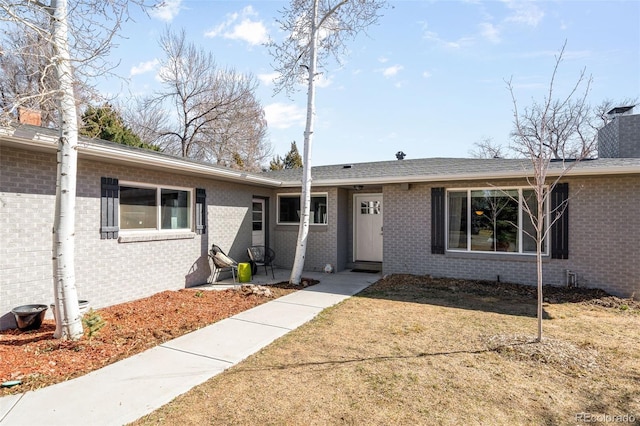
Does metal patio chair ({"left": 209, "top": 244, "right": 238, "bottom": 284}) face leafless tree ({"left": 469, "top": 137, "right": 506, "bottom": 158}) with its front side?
no

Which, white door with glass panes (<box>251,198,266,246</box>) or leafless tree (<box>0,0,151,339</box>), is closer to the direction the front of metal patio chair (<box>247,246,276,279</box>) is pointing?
the leafless tree

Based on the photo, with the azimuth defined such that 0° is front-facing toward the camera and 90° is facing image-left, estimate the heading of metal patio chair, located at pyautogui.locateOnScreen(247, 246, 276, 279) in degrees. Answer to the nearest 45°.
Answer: approximately 315°

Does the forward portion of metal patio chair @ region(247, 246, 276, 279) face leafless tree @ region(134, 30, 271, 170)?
no

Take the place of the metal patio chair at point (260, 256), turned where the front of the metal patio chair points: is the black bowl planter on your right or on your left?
on your right

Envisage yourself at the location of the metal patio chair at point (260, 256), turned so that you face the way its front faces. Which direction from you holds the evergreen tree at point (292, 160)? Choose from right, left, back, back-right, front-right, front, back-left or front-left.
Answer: back-left

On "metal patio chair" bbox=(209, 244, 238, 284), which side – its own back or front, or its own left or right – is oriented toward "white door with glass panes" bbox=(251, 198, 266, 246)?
left

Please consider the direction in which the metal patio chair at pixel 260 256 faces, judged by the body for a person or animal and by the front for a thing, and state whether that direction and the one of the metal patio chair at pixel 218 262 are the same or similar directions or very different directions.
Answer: same or similar directions

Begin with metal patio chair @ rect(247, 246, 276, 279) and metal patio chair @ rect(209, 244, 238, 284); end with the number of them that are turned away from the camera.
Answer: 0

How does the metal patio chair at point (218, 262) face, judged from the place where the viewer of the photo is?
facing the viewer and to the right of the viewer

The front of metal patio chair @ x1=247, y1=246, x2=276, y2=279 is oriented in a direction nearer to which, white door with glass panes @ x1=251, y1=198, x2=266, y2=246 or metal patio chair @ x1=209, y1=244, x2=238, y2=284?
the metal patio chair

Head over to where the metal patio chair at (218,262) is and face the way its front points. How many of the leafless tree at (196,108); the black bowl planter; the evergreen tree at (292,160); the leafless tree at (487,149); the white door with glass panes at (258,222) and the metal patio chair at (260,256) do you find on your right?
1

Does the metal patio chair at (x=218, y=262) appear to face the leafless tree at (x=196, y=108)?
no

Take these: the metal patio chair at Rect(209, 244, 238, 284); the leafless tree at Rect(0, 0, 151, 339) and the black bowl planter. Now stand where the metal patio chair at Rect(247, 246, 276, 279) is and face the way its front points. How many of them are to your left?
0

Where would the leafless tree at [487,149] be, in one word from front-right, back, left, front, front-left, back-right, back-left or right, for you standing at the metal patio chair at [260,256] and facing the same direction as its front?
left
